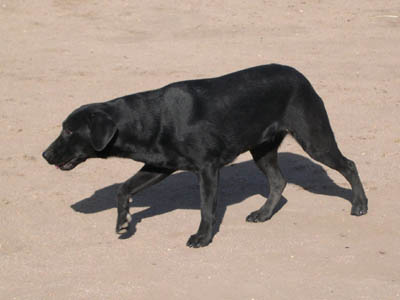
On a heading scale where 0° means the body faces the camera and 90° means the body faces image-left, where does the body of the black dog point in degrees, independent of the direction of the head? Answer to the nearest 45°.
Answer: approximately 90°
